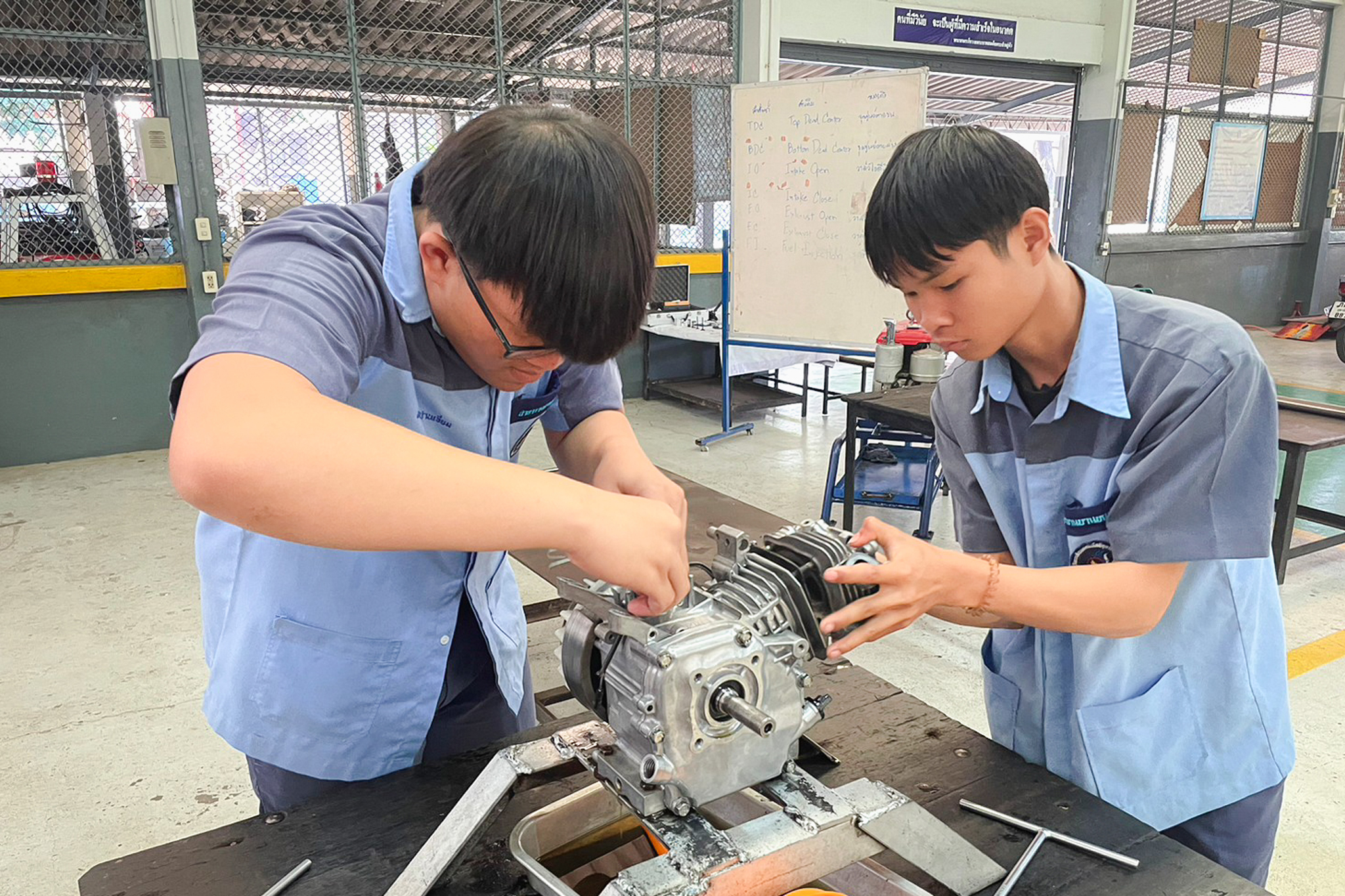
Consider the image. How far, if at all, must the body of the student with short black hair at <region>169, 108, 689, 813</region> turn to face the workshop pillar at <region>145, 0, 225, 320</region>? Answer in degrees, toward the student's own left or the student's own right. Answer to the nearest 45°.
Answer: approximately 135° to the student's own left

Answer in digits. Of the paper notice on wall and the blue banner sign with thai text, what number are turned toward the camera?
2

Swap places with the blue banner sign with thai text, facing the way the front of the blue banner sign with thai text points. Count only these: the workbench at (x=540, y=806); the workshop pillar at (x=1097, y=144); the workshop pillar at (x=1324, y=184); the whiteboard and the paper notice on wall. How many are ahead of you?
2

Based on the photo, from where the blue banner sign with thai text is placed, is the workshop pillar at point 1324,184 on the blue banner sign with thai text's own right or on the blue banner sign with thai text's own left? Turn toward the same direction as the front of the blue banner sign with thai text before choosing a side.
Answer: on the blue banner sign with thai text's own left

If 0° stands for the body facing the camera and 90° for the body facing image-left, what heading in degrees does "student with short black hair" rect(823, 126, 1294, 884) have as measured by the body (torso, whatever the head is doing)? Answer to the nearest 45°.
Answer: approximately 45°

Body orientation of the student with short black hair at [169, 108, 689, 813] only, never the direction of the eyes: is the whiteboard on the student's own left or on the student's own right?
on the student's own left

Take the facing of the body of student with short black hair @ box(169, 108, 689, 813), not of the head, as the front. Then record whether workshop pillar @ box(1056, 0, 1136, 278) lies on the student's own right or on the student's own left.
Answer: on the student's own left

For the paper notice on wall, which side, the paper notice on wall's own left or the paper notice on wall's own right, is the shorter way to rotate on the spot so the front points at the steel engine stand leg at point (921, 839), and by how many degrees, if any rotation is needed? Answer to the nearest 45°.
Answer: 0° — it already faces it

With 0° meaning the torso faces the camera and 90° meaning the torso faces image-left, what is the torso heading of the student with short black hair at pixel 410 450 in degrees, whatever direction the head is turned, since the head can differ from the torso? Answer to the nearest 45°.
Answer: approximately 315°

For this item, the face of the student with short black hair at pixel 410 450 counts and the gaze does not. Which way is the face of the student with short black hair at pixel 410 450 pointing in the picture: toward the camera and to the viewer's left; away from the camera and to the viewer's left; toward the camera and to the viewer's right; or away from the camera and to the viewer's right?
toward the camera and to the viewer's right
